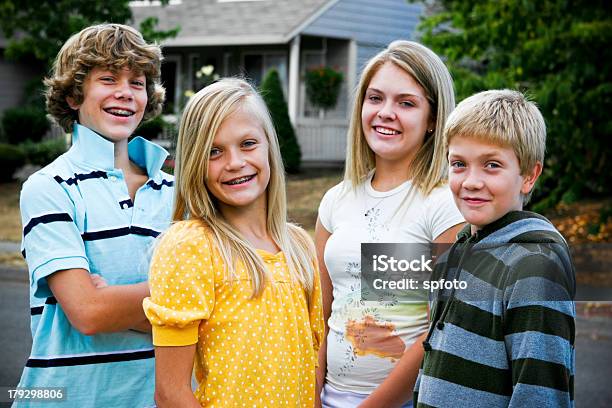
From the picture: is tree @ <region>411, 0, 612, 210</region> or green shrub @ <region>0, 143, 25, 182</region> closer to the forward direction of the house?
the green shrub

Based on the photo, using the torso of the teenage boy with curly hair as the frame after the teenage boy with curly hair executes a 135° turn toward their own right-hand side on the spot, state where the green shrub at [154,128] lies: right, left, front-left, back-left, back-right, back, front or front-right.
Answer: right

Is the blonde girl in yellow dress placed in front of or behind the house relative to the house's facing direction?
in front

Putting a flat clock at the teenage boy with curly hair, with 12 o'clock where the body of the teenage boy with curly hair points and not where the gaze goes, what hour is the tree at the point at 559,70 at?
The tree is roughly at 9 o'clock from the teenage boy with curly hair.

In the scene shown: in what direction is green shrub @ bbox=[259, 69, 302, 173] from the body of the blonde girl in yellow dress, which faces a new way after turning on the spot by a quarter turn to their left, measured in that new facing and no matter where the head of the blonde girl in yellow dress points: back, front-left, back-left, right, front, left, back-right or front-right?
front-left

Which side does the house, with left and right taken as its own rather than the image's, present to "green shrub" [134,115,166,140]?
front

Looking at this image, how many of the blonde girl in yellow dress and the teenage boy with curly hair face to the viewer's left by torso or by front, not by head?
0

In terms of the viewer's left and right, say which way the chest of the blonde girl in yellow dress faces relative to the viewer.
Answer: facing the viewer and to the right of the viewer

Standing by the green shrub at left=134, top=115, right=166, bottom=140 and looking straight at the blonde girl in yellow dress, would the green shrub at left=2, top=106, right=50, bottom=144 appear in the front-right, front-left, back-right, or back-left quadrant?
back-right
